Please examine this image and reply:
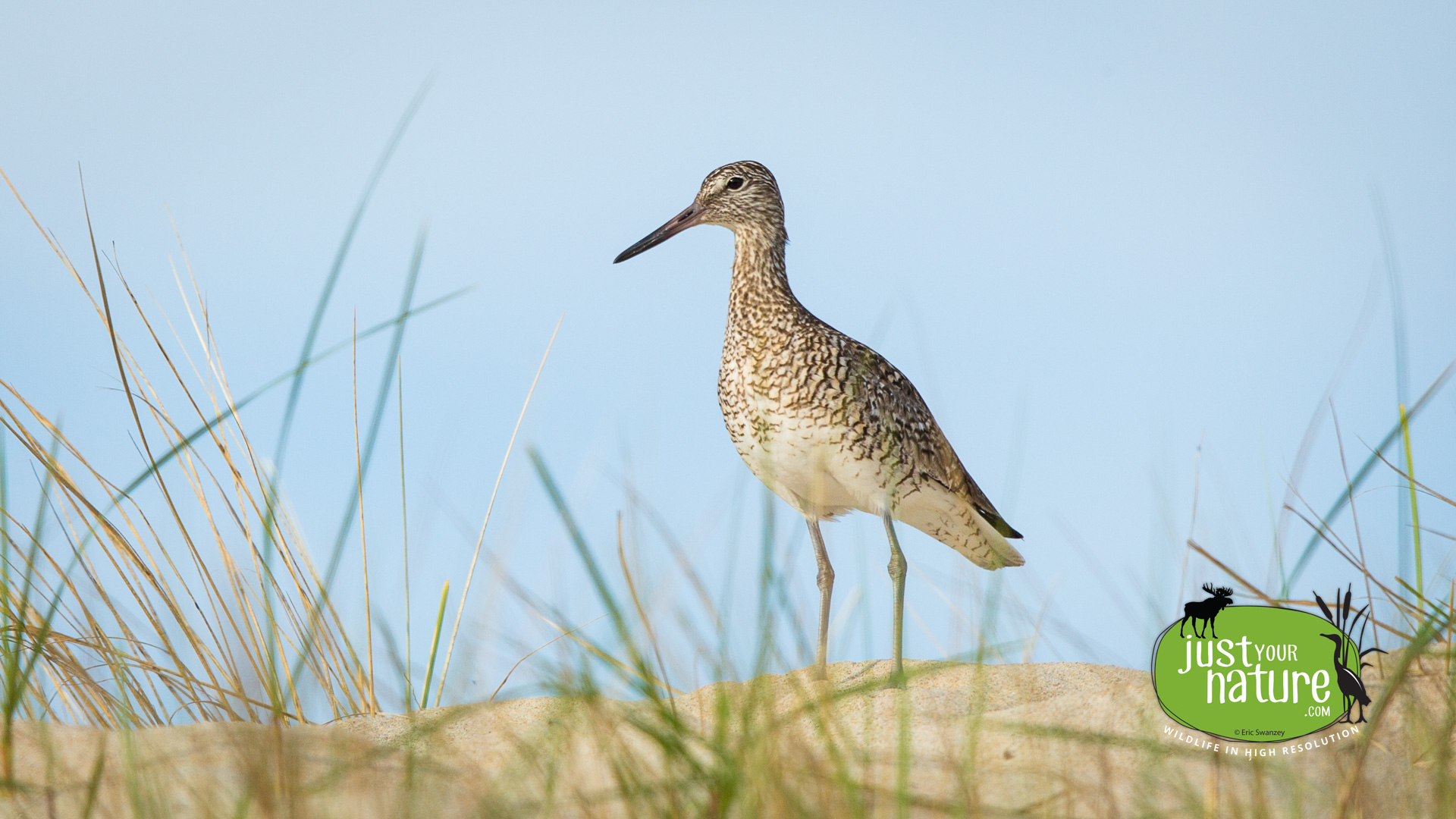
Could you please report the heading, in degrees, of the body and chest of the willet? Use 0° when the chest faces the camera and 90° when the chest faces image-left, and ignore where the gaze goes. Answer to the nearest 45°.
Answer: approximately 45°
